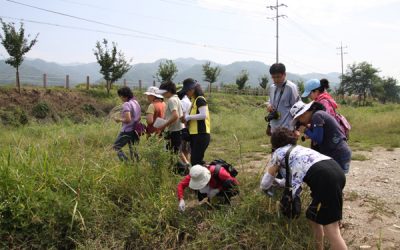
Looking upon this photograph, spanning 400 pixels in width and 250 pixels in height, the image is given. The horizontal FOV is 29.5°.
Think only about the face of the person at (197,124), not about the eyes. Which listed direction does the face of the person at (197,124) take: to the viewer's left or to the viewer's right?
to the viewer's left

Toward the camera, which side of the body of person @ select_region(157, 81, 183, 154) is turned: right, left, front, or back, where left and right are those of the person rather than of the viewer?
left

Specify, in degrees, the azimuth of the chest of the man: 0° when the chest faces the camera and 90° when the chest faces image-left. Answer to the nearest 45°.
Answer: approximately 45°

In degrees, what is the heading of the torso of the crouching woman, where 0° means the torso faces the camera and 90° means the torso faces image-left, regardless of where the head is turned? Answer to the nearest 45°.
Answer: approximately 45°

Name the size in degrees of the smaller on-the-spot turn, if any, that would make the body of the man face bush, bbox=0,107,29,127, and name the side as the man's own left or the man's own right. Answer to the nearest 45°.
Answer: approximately 90° to the man's own right

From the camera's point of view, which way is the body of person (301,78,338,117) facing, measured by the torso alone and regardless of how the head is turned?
to the viewer's left

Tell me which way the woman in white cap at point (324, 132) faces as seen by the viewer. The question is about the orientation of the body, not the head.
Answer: to the viewer's left
